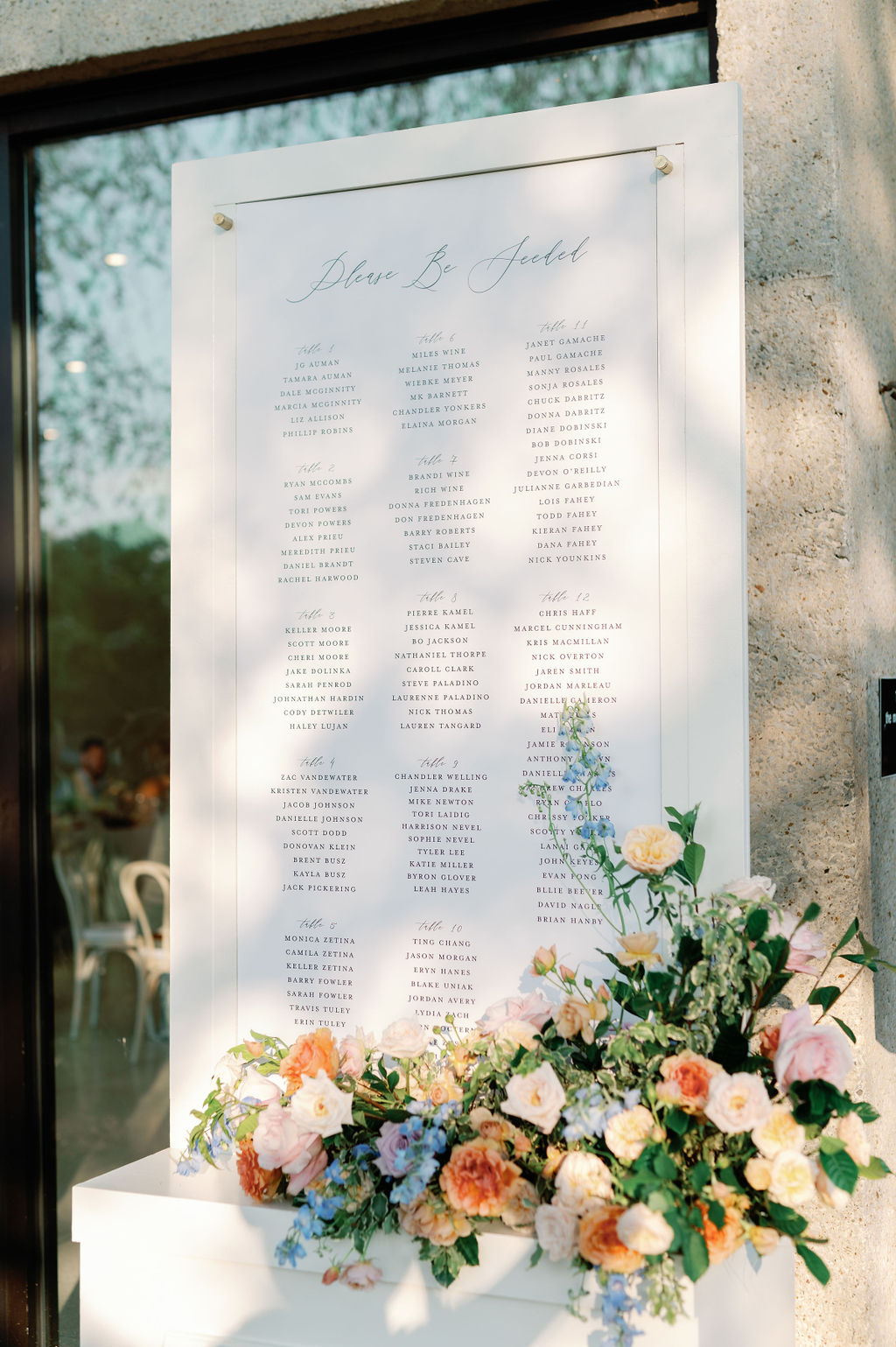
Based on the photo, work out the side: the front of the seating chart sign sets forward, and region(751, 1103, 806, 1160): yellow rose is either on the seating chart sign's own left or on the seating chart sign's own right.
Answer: on the seating chart sign's own left

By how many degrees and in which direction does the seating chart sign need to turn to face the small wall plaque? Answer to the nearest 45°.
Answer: approximately 135° to its left

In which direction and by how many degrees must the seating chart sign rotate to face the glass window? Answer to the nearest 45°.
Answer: approximately 180°

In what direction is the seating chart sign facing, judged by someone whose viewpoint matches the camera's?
facing the viewer and to the left of the viewer

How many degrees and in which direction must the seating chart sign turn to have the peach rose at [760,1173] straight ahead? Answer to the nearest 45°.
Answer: approximately 90° to its left
